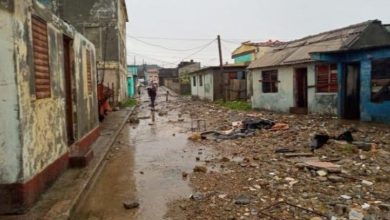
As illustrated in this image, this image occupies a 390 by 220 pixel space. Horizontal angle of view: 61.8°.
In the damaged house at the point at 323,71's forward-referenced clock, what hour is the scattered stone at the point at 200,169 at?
The scattered stone is roughly at 11 o'clock from the damaged house.

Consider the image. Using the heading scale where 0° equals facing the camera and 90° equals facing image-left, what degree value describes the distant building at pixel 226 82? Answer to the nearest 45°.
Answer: approximately 45°

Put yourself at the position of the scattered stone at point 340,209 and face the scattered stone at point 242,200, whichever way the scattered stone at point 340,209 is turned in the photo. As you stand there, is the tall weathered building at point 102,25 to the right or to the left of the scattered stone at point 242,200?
right

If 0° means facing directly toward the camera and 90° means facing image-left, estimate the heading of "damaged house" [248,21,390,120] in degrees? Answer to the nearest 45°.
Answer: approximately 45°

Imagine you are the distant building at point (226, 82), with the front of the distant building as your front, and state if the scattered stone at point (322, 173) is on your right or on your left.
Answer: on your left

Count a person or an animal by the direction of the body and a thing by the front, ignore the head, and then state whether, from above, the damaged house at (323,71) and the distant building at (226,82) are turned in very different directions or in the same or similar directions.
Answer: same or similar directions

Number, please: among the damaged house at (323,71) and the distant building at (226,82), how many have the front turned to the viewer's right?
0

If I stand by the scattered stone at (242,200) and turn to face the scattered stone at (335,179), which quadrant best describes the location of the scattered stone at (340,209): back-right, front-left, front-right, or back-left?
front-right

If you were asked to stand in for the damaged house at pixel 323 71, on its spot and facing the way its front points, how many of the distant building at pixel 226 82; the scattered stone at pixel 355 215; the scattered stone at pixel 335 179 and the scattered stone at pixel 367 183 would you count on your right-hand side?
1

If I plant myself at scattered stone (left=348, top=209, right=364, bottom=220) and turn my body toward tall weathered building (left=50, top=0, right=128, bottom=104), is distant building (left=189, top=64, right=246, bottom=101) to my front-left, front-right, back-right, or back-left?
front-right

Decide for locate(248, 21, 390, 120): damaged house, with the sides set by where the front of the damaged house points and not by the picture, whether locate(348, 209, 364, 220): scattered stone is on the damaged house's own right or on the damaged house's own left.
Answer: on the damaged house's own left

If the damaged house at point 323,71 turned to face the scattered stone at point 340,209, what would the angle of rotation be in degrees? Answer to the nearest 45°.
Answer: approximately 45° to its left
